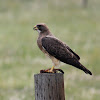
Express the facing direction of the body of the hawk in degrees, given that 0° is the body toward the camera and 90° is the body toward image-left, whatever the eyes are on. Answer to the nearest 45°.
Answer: approximately 90°
